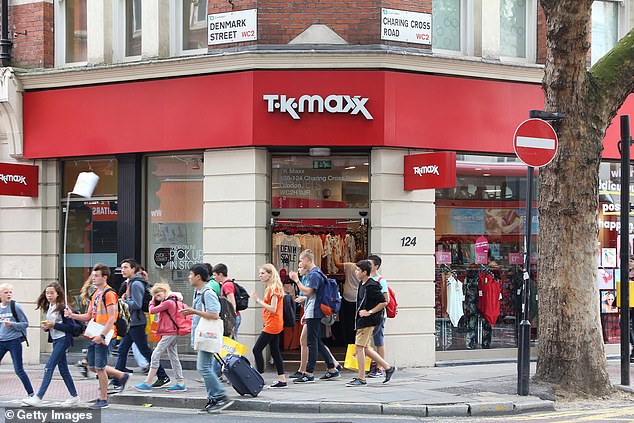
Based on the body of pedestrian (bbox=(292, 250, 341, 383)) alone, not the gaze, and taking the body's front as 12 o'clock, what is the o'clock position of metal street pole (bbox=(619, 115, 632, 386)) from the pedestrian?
The metal street pole is roughly at 6 o'clock from the pedestrian.

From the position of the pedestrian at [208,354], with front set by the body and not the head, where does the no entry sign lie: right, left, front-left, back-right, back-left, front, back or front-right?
back

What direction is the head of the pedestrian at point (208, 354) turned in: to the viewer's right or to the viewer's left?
to the viewer's left

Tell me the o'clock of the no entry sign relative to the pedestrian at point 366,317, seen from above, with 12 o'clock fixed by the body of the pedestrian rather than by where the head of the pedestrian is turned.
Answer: The no entry sign is roughly at 7 o'clock from the pedestrian.

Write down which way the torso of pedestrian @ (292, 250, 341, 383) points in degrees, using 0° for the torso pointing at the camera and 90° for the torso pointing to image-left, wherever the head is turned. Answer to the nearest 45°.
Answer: approximately 90°

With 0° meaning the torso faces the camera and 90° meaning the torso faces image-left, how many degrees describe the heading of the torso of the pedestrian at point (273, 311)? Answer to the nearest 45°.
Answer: approximately 90°

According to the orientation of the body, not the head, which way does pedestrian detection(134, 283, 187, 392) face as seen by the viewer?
to the viewer's left

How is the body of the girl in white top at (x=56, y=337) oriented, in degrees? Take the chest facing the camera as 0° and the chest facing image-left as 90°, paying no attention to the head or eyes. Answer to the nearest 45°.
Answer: approximately 45°

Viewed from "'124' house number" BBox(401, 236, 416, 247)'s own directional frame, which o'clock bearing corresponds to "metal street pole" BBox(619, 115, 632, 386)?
The metal street pole is roughly at 10 o'clock from the '124' house number.

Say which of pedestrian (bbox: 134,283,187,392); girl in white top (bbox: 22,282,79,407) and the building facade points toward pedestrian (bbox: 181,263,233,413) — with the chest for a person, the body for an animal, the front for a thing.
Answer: the building facade

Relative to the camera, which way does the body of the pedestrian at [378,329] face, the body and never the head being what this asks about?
to the viewer's left

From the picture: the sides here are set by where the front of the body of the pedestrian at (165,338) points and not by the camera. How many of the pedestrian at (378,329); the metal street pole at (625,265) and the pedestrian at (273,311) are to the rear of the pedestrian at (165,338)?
3

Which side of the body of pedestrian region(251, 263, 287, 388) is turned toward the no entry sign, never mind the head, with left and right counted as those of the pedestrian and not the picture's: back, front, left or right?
back

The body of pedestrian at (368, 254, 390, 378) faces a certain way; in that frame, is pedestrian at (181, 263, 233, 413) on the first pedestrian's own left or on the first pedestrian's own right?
on the first pedestrian's own left

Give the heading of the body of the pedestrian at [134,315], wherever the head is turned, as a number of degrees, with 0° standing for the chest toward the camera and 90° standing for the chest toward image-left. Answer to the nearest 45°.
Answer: approximately 90°

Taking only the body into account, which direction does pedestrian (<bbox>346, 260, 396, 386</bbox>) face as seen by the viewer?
to the viewer's left

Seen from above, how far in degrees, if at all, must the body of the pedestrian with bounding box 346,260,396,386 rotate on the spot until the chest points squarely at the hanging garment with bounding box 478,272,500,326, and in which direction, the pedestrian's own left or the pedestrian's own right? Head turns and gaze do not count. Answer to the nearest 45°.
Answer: approximately 135° to the pedestrian's own right
